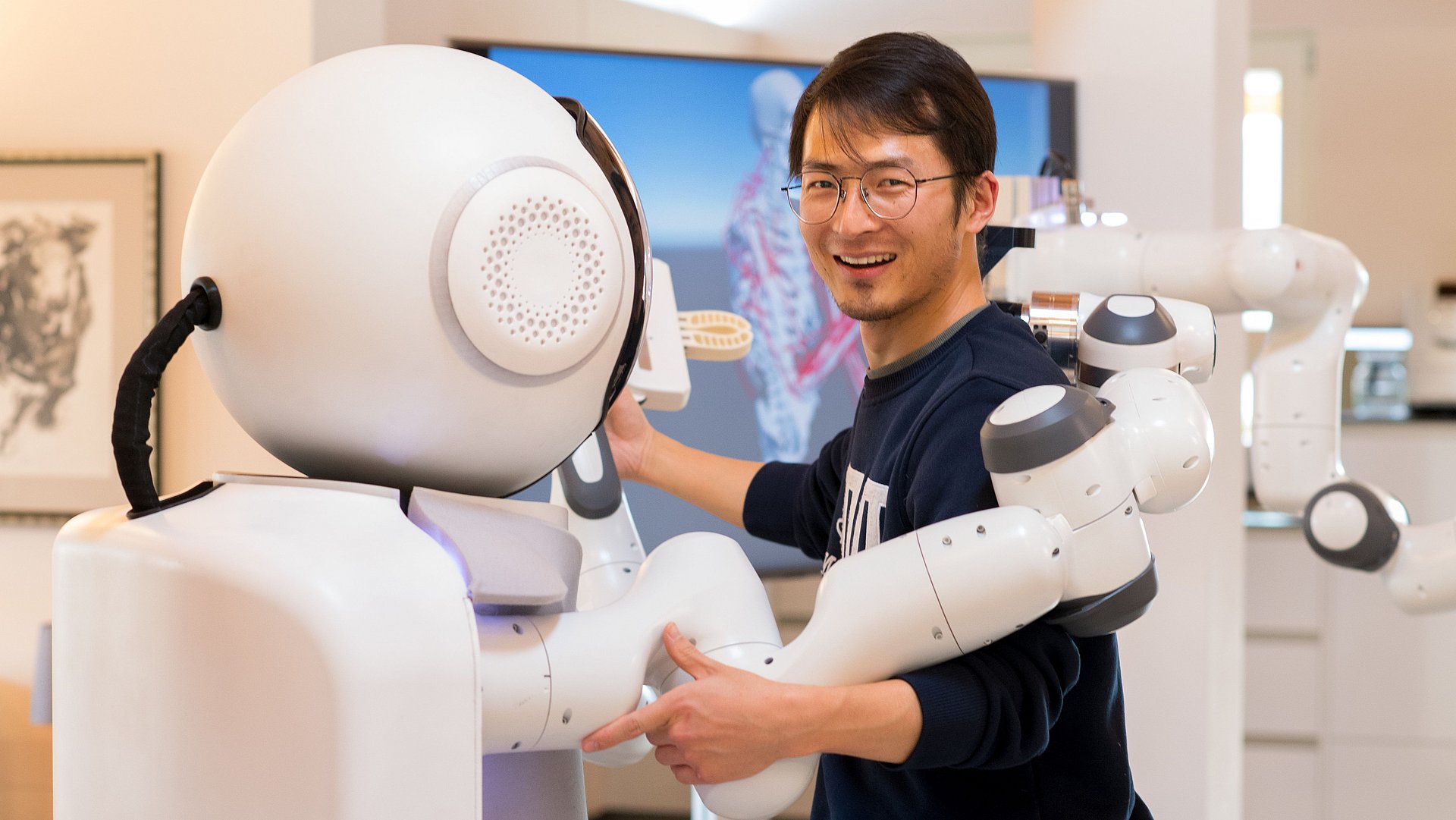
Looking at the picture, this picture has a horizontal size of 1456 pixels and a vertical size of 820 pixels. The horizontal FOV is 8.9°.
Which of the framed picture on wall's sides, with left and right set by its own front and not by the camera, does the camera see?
front

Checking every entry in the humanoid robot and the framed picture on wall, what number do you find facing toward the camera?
1

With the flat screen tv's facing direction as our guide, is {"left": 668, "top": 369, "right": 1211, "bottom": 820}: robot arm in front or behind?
in front

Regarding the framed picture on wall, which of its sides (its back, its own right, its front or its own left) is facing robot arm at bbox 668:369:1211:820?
front

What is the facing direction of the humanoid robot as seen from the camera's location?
facing away from the viewer and to the right of the viewer

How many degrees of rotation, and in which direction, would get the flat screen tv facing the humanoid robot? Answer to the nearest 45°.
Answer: approximately 45° to its right

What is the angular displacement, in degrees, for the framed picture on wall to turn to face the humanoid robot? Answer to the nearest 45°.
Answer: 0° — it already faces it

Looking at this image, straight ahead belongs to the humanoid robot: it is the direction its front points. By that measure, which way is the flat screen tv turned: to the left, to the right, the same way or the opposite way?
to the right

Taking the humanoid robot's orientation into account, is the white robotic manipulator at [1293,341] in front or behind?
in front

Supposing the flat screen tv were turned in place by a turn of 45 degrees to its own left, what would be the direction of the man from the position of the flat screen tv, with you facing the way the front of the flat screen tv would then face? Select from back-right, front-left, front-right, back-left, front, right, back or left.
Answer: right

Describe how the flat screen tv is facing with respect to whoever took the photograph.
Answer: facing the viewer and to the right of the viewer
